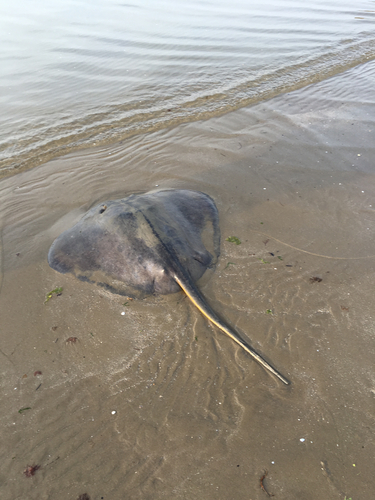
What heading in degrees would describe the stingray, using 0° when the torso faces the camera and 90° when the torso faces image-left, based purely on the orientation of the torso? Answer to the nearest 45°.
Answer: approximately 135°
